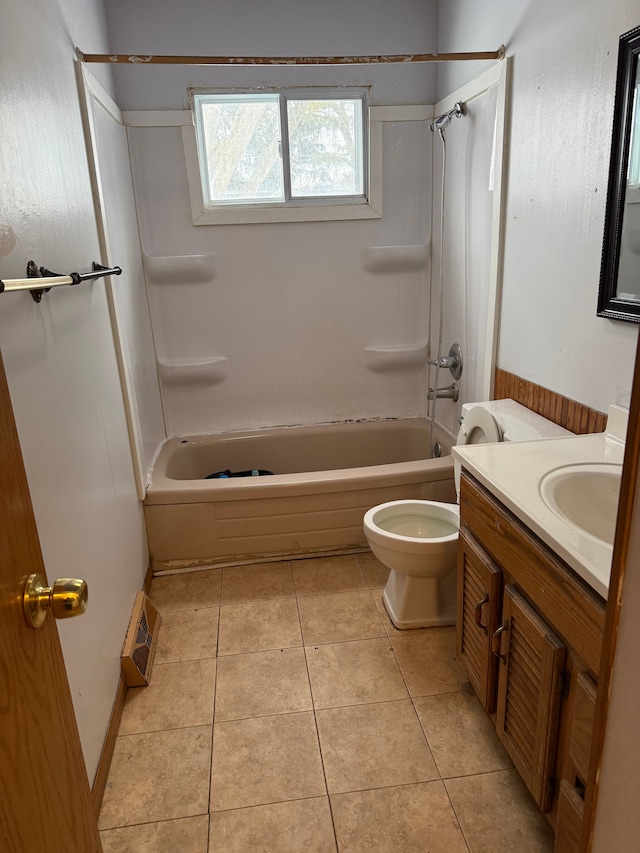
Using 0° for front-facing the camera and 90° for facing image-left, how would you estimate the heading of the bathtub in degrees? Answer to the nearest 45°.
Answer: approximately 0°

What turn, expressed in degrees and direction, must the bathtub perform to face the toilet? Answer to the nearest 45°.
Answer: approximately 45° to its left

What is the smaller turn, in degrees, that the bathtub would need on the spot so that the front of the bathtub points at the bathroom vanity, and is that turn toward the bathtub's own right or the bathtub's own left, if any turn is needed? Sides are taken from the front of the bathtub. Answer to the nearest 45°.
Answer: approximately 45° to the bathtub's own left
